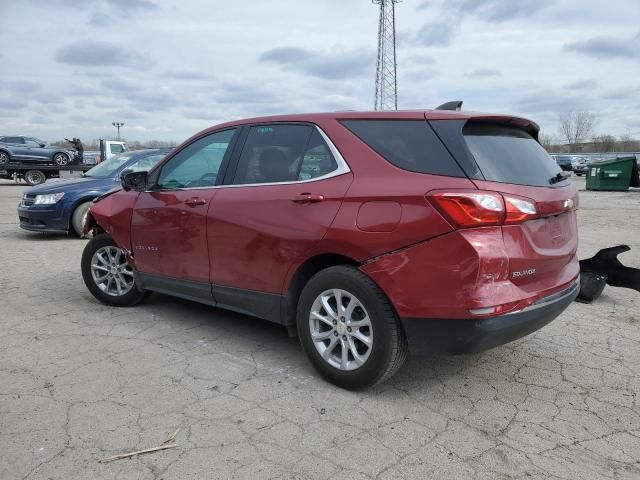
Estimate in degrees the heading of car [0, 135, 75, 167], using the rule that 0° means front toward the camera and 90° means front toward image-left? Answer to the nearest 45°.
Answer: approximately 270°

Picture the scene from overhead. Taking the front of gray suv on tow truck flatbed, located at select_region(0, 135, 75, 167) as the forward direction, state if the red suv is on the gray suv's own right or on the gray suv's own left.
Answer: on the gray suv's own right

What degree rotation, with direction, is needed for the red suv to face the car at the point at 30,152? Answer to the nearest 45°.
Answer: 0° — it already faces it

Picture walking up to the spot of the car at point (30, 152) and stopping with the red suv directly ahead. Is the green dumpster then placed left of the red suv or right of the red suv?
left

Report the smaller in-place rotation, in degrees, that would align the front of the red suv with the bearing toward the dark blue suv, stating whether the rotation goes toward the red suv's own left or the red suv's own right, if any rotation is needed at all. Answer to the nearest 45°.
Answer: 0° — it already faces it

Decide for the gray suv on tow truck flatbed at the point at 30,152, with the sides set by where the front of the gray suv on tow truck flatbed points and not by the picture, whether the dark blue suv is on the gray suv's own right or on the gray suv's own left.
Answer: on the gray suv's own right

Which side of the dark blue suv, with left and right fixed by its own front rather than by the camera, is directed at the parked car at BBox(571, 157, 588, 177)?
back

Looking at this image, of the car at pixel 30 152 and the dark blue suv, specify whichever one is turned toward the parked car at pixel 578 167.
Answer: the car at pixel 30 152

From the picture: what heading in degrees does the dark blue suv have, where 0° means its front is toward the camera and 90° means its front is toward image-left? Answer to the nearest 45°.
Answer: approximately 45°

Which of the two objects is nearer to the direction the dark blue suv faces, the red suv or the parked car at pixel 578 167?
the red suv

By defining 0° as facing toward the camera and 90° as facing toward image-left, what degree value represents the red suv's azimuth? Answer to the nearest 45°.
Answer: approximately 135°
